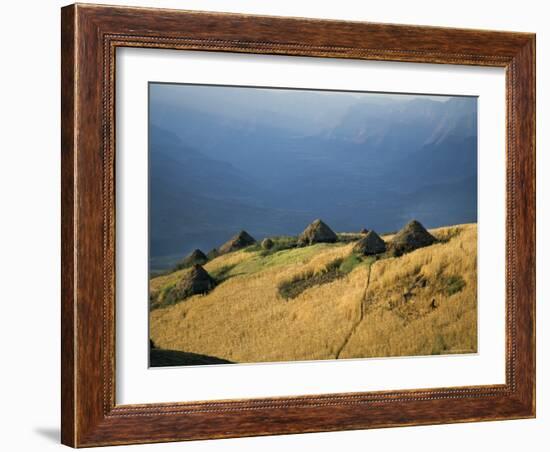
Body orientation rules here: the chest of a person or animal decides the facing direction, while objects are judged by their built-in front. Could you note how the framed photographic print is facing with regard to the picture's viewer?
facing the viewer and to the right of the viewer
